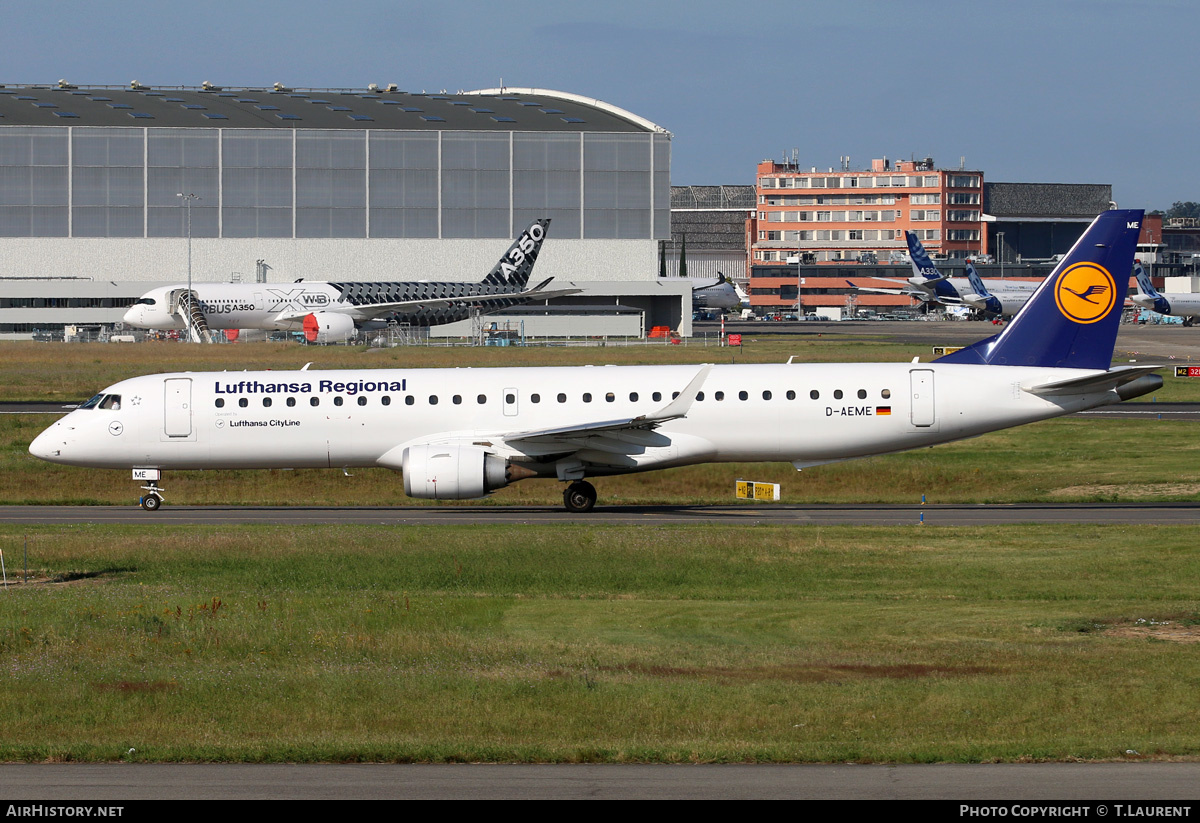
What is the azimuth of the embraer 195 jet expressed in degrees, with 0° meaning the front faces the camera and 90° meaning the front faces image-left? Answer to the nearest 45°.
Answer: approximately 90°
